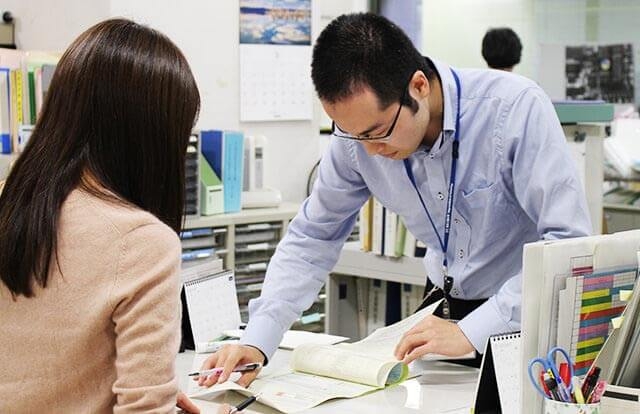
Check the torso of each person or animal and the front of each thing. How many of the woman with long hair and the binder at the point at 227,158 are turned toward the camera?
1

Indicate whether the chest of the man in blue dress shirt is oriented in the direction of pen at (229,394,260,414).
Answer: yes

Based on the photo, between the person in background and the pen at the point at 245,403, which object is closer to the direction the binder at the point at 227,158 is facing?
the pen

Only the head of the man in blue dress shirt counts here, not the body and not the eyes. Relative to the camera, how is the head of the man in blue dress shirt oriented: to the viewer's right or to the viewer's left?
to the viewer's left

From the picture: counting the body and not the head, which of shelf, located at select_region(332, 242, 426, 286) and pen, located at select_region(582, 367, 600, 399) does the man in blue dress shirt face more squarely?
the pen

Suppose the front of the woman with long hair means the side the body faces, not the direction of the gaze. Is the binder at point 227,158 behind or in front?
in front

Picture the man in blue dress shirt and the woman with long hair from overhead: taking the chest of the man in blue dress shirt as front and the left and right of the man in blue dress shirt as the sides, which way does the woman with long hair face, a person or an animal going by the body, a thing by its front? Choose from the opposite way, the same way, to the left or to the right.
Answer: the opposite way

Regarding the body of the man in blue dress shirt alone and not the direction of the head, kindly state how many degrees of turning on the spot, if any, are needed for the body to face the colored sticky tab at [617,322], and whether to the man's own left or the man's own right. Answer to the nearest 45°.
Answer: approximately 45° to the man's own left

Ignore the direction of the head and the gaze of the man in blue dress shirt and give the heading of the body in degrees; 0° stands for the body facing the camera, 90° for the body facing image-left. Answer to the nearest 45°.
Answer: approximately 45°

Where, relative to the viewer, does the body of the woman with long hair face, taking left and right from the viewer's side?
facing away from the viewer and to the right of the viewer

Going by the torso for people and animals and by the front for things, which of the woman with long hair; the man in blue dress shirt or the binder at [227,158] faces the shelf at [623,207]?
the woman with long hair

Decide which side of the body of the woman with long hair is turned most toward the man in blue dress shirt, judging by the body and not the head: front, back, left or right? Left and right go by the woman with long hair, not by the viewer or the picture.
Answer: front
